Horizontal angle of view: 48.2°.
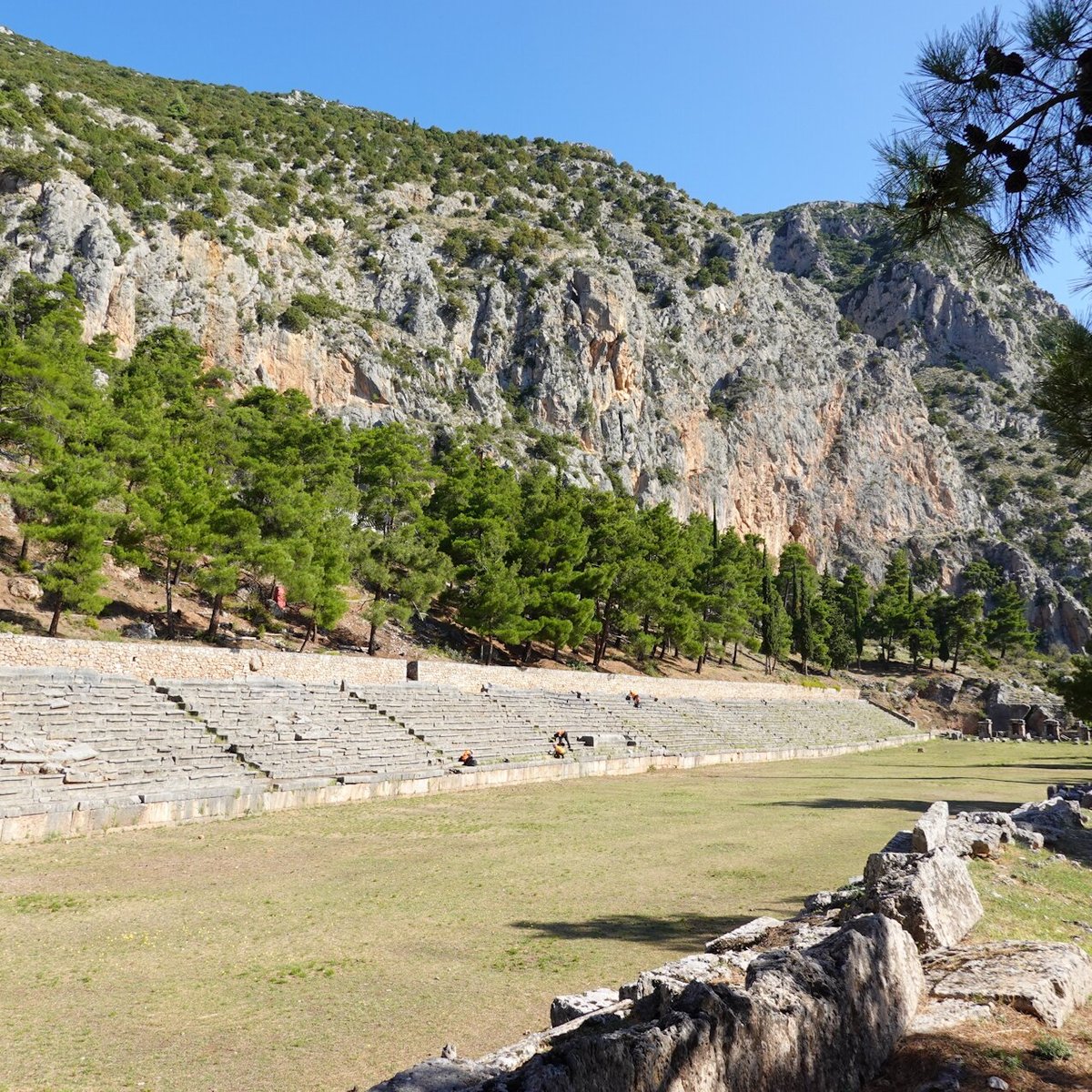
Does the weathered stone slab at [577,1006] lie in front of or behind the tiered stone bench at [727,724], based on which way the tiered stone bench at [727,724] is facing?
in front

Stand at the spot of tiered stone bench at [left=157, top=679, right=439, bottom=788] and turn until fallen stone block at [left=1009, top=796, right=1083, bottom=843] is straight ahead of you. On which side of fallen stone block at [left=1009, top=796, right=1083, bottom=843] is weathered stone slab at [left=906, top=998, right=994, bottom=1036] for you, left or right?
right

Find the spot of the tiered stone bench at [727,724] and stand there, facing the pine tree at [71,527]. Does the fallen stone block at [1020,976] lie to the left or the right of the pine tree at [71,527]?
left

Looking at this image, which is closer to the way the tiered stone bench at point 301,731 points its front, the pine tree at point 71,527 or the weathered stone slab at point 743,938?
the weathered stone slab

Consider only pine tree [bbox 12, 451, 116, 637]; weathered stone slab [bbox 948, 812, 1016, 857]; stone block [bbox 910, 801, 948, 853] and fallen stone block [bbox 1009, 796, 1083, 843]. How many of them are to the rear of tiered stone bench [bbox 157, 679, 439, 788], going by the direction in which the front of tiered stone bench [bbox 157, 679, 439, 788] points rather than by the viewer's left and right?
1

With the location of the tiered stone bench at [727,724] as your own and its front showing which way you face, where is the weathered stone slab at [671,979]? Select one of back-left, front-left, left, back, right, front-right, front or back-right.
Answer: front-right

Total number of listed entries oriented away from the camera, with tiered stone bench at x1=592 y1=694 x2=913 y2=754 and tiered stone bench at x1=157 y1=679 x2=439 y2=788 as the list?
0

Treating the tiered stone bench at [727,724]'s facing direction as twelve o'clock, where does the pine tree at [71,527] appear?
The pine tree is roughly at 3 o'clock from the tiered stone bench.

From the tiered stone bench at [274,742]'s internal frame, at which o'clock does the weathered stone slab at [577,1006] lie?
The weathered stone slab is roughly at 1 o'clock from the tiered stone bench.

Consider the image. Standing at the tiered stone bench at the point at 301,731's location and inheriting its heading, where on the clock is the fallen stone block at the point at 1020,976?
The fallen stone block is roughly at 1 o'clock from the tiered stone bench.

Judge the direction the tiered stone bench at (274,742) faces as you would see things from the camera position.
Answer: facing the viewer and to the right of the viewer

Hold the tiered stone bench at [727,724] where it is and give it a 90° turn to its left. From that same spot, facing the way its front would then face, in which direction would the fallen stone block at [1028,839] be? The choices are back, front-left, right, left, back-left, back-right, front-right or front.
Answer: back-right

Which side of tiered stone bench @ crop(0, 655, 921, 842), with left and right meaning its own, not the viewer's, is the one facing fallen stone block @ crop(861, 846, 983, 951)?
front
